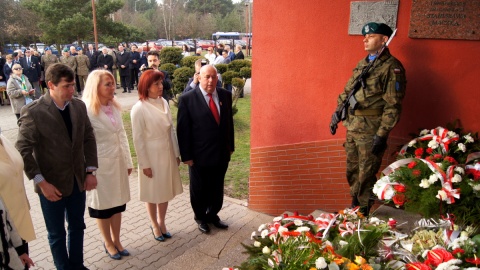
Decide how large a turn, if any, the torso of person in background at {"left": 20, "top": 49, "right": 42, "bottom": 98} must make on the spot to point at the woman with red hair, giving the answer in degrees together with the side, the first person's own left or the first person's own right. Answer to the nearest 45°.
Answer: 0° — they already face them

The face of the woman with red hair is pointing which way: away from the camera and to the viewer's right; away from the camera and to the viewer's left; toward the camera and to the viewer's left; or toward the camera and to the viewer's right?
toward the camera and to the viewer's right

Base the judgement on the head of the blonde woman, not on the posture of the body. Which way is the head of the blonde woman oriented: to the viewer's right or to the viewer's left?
to the viewer's right

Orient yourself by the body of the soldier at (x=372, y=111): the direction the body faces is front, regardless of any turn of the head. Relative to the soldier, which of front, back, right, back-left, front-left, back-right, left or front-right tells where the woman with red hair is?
front-right

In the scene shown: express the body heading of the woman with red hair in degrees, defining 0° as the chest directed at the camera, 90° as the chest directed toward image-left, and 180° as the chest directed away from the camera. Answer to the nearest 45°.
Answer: approximately 315°

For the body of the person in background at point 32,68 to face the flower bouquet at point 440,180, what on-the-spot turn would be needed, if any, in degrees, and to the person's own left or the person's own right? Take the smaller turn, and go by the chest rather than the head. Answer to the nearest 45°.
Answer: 0° — they already face it

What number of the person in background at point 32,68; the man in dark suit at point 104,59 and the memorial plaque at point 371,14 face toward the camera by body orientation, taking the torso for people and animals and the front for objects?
3

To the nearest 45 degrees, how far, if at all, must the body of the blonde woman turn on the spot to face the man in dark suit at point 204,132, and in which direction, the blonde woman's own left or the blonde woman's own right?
approximately 45° to the blonde woman's own left

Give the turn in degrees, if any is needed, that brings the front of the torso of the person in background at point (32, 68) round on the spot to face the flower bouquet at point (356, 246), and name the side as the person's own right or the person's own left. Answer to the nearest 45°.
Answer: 0° — they already face it

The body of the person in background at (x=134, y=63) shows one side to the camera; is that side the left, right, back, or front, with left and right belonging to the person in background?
front

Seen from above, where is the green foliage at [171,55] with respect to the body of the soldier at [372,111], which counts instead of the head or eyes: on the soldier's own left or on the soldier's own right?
on the soldier's own right

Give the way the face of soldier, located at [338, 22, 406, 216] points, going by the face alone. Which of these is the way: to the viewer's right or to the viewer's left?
to the viewer's left

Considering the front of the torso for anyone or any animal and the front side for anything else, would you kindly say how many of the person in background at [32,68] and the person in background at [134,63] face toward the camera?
2
